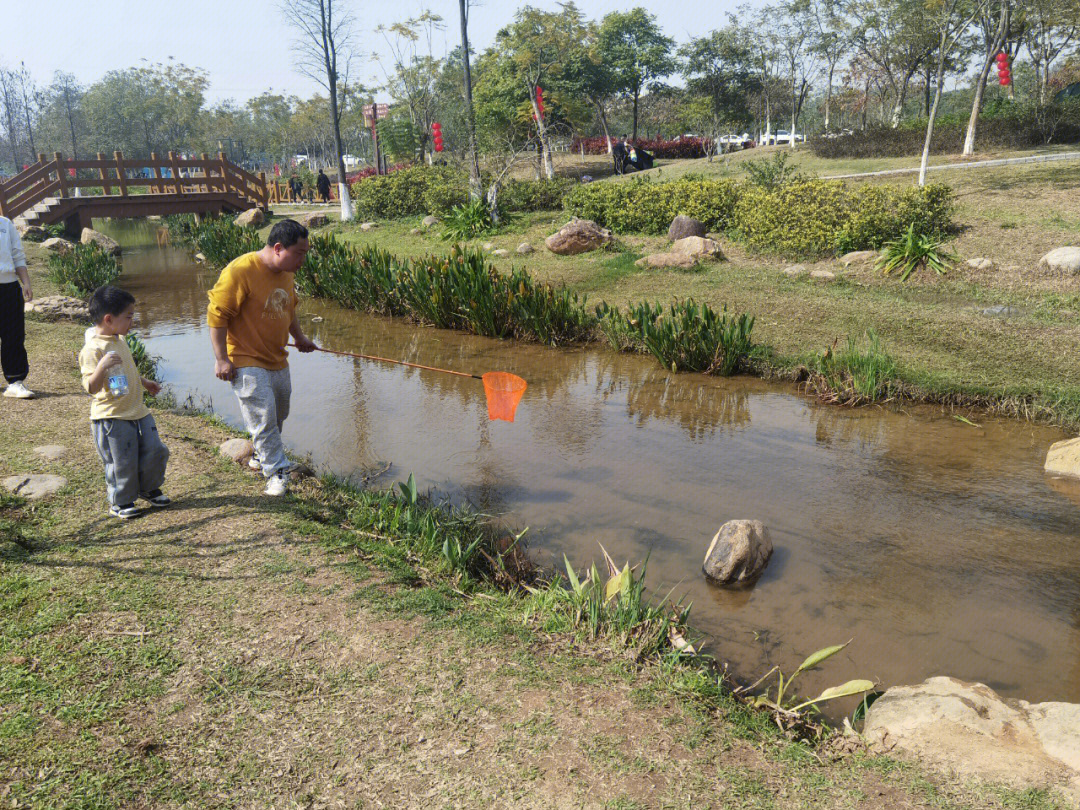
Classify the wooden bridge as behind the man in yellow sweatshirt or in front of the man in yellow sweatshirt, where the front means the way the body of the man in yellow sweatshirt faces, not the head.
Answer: behind

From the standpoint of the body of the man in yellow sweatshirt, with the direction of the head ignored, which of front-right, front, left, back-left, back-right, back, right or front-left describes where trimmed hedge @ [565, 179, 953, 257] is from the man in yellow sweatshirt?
left

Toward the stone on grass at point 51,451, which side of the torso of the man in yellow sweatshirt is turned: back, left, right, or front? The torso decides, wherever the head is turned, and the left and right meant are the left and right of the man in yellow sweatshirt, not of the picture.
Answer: back

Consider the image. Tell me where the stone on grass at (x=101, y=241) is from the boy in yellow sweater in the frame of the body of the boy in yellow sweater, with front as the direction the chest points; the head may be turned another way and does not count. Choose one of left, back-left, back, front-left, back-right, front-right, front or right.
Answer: back-left

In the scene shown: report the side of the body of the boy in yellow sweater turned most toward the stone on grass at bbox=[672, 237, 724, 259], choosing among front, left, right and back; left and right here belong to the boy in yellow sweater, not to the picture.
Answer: left

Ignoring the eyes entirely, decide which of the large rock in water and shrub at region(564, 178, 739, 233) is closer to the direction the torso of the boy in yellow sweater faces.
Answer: the large rock in water

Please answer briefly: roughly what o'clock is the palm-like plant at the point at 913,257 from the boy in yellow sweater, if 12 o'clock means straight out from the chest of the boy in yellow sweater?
The palm-like plant is roughly at 10 o'clock from the boy in yellow sweater.

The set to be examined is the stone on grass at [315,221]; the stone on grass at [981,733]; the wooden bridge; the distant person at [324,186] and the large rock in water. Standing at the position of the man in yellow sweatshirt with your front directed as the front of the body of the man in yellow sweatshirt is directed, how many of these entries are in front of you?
2

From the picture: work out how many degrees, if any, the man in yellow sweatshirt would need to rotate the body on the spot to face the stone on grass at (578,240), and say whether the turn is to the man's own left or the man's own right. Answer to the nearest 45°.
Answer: approximately 90° to the man's own left

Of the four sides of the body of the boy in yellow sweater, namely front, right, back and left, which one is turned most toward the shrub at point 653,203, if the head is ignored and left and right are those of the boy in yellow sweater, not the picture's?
left

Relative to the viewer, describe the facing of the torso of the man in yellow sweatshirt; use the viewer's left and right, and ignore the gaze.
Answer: facing the viewer and to the right of the viewer

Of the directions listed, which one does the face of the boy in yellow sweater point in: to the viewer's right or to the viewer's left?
to the viewer's right

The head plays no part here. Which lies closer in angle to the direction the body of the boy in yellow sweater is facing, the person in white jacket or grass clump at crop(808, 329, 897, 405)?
the grass clump

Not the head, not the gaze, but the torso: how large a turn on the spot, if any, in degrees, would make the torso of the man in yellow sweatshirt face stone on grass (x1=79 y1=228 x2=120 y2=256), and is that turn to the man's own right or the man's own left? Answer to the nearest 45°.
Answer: approximately 135° to the man's own left

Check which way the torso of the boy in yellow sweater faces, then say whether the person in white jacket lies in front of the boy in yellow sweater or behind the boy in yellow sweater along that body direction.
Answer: behind

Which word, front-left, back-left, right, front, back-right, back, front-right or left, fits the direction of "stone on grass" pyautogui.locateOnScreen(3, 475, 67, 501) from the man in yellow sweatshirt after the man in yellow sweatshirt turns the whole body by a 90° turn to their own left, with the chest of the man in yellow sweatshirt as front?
back-left
